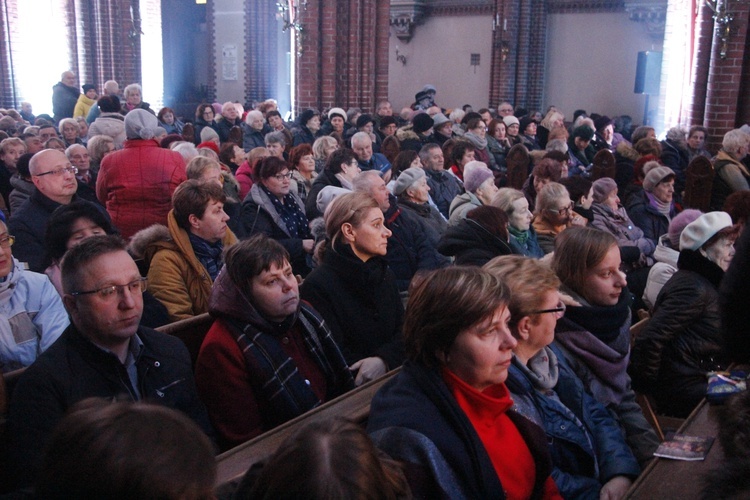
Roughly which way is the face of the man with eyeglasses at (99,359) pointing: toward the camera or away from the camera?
toward the camera

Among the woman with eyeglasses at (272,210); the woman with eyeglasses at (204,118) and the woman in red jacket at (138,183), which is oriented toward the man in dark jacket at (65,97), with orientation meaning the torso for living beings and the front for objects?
the woman in red jacket

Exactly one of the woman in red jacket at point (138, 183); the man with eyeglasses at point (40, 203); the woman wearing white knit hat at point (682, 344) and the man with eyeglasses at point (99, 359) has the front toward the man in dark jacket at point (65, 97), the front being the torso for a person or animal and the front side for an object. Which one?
the woman in red jacket

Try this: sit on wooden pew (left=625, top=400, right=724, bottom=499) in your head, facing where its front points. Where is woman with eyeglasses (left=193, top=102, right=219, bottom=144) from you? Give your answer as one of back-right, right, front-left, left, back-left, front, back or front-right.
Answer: back

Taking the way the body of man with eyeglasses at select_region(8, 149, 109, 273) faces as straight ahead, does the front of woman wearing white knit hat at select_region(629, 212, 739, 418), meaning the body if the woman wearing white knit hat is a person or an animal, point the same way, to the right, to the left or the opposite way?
the same way

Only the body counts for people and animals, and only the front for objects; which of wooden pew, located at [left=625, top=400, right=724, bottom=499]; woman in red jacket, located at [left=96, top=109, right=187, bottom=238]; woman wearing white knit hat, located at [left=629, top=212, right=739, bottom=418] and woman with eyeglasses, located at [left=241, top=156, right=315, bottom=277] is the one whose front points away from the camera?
the woman in red jacket

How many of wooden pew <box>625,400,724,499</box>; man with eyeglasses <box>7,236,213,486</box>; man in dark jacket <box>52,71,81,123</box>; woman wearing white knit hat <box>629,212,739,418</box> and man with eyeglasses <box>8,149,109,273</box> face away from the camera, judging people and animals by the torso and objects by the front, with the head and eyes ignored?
0

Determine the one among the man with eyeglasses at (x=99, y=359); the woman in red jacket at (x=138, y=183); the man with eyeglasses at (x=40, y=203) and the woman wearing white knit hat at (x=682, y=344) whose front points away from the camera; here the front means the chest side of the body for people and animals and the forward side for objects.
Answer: the woman in red jacket
